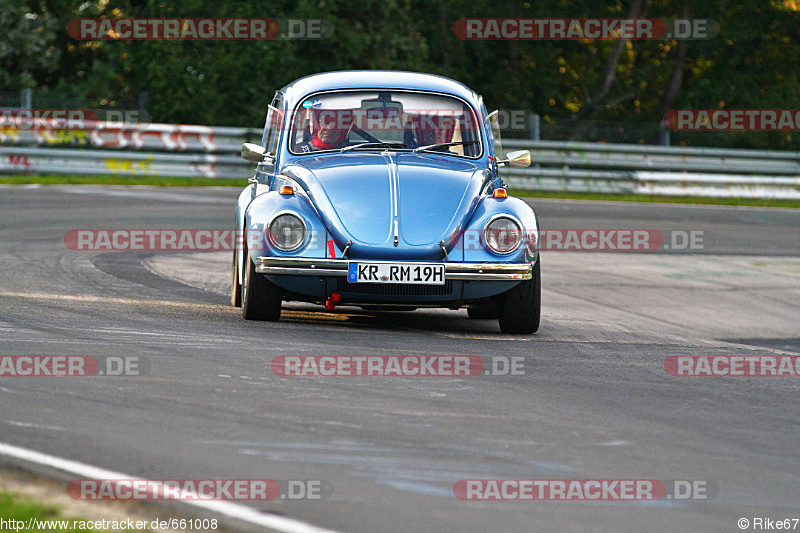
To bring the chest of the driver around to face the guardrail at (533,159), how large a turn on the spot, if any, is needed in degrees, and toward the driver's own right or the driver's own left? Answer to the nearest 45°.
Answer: approximately 180°

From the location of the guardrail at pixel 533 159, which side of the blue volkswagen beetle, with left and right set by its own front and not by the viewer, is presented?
back

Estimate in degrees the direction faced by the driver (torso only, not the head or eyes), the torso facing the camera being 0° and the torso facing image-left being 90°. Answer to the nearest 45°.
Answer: approximately 0°

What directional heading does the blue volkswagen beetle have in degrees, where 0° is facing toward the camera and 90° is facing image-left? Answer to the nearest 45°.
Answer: approximately 0°
